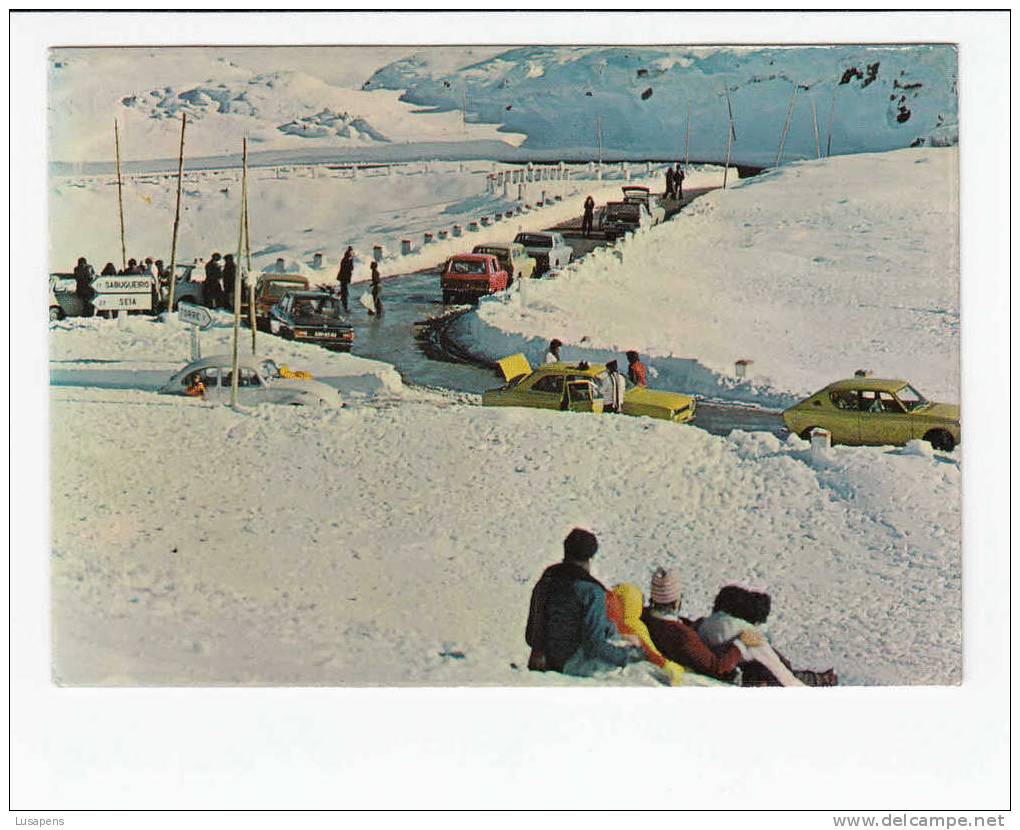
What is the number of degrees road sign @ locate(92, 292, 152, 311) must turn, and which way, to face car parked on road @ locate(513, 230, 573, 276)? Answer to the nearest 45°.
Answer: approximately 90° to its left

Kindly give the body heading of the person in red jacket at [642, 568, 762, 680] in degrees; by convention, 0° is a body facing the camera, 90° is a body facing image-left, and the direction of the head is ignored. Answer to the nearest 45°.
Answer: approximately 225°

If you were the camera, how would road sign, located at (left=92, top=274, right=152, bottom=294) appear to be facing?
facing the viewer

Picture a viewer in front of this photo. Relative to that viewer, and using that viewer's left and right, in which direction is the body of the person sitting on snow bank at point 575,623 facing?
facing away from the viewer and to the right of the viewer

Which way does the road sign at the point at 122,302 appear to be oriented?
toward the camera

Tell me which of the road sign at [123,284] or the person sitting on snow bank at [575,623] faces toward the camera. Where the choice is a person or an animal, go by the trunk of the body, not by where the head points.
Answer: the road sign

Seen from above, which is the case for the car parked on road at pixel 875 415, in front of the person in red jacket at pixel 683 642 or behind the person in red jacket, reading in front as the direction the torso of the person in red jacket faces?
in front

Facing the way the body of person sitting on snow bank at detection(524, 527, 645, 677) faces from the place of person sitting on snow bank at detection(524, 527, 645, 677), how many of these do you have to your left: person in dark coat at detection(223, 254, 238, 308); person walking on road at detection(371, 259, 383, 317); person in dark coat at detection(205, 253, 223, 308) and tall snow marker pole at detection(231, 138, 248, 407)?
4

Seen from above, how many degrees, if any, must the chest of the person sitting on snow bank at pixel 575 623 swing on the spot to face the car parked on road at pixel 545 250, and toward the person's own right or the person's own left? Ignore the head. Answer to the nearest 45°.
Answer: approximately 45° to the person's own left

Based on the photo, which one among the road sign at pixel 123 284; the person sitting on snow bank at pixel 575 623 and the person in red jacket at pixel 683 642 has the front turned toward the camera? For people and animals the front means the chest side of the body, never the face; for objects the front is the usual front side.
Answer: the road sign

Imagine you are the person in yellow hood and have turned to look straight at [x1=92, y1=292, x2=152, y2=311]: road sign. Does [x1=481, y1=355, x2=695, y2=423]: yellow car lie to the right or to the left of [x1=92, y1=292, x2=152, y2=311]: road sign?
right

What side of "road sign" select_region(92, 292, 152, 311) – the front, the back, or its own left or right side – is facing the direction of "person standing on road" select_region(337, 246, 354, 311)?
left

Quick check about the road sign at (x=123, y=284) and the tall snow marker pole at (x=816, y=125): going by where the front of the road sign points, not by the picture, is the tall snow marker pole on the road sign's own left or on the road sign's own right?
on the road sign's own left

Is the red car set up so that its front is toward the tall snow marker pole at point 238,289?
no
